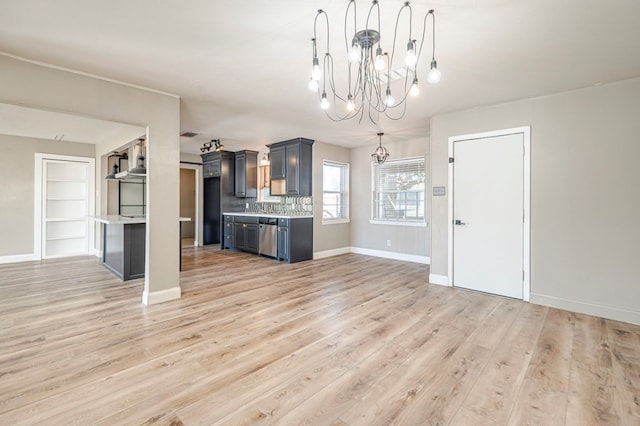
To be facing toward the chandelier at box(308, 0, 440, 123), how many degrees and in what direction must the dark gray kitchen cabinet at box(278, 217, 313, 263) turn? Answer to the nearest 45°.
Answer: approximately 45° to its left

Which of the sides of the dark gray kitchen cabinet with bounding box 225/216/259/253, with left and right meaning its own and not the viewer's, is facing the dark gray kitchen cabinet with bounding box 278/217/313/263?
left

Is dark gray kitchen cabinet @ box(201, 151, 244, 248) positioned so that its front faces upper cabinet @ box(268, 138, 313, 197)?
no

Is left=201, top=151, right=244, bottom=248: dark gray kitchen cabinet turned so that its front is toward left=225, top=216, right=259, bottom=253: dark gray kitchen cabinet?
no

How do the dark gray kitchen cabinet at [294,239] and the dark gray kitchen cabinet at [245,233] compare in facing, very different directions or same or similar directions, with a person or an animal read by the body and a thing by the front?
same or similar directions

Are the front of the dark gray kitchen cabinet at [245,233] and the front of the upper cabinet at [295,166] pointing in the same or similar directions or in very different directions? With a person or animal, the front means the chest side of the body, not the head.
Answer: same or similar directions

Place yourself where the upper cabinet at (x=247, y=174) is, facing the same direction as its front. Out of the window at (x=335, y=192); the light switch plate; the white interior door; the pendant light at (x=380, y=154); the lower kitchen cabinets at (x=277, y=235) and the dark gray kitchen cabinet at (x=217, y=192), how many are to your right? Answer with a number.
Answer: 1

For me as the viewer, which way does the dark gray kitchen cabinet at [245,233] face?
facing the viewer and to the left of the viewer

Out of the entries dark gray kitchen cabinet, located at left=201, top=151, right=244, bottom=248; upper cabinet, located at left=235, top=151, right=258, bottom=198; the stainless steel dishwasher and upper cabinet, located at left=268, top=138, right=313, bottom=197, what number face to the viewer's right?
0

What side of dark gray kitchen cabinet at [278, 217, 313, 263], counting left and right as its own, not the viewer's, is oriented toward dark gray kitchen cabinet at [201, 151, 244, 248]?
right

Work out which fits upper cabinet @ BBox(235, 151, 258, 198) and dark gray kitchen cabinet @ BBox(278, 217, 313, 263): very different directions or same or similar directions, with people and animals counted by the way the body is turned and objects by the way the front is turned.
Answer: same or similar directions

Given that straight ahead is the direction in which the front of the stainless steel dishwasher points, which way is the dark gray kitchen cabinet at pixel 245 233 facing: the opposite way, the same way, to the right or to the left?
the same way

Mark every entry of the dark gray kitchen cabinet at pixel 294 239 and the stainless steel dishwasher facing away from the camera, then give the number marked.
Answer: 0

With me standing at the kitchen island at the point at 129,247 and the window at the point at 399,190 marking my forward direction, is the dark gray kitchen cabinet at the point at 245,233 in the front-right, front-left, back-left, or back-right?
front-left

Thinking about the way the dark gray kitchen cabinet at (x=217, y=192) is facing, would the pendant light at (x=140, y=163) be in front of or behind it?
in front

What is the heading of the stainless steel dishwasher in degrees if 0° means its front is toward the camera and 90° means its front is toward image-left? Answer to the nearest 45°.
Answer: approximately 45°

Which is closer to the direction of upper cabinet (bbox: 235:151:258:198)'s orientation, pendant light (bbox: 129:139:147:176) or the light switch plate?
the pendant light

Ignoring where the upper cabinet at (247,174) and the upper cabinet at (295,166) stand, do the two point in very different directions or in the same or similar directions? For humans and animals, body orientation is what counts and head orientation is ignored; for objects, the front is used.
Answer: same or similar directions

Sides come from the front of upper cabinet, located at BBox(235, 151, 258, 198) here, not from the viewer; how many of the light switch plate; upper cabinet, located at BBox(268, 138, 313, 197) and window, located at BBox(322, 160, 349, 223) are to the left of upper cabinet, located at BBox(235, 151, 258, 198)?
3

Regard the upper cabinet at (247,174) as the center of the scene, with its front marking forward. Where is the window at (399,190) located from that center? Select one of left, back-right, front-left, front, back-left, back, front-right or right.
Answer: left
